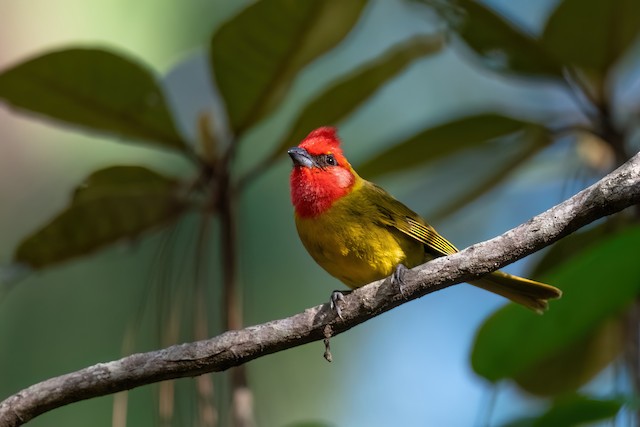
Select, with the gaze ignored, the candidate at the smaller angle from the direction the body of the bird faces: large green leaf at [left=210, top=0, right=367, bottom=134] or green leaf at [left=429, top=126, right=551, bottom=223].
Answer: the large green leaf

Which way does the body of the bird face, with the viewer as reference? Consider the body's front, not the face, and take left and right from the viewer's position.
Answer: facing the viewer and to the left of the viewer

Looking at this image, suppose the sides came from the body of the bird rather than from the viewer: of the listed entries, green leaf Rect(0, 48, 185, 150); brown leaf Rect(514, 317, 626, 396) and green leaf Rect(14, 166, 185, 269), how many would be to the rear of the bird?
1

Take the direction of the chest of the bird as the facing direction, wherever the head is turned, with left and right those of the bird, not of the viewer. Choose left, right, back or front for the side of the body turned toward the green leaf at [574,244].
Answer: back
